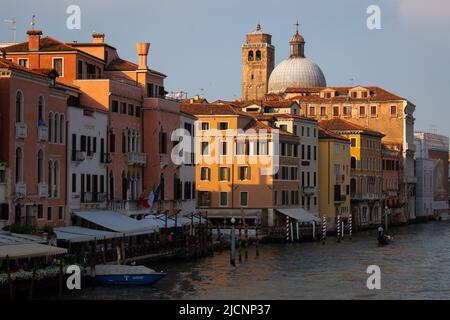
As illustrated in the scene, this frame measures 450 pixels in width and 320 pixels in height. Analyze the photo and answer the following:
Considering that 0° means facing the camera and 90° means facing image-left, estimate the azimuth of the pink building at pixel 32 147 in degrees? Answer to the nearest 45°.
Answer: approximately 315°

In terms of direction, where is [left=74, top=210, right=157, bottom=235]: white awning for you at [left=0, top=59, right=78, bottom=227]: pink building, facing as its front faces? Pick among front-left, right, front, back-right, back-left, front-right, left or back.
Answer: left

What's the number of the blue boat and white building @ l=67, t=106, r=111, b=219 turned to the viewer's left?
0

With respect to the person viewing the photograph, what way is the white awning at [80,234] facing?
facing the viewer and to the right of the viewer

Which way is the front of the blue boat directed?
to the viewer's right
